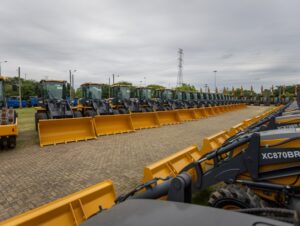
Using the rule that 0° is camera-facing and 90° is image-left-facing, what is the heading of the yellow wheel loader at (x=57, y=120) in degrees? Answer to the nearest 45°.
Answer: approximately 315°

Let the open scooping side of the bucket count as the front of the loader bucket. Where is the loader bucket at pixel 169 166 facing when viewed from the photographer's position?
facing away from the viewer and to the left of the viewer

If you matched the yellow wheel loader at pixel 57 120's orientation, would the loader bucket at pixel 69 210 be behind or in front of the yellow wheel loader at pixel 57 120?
in front

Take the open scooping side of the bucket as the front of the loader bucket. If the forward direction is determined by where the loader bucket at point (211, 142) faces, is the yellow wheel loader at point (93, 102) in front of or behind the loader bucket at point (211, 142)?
in front

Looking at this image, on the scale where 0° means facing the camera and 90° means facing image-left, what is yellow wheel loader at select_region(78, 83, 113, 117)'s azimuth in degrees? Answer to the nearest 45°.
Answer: approximately 315°

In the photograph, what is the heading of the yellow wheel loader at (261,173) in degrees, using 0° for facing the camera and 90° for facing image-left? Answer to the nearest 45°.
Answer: approximately 90°

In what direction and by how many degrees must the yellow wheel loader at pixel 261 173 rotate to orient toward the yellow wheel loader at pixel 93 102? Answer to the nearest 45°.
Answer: approximately 45° to its right

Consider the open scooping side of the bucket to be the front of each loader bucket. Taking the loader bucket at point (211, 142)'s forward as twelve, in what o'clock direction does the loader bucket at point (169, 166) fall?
the loader bucket at point (169, 166) is roughly at 8 o'clock from the loader bucket at point (211, 142).

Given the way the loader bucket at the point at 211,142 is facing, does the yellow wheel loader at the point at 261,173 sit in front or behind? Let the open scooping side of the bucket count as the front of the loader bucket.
behind

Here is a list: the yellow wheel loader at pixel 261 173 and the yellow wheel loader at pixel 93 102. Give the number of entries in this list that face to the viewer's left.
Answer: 1

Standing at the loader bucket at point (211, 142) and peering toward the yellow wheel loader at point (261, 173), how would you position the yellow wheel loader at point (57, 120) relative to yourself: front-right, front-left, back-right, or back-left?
back-right
